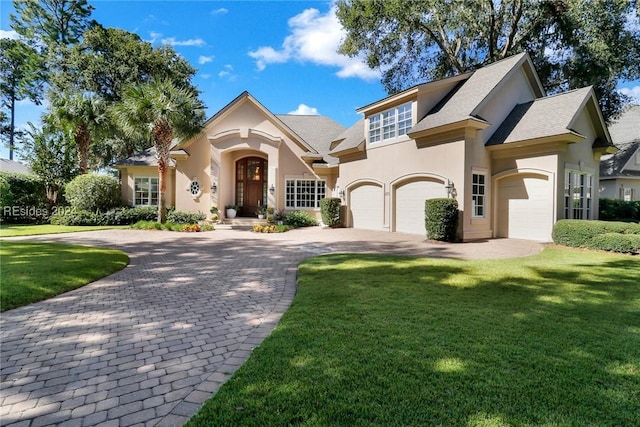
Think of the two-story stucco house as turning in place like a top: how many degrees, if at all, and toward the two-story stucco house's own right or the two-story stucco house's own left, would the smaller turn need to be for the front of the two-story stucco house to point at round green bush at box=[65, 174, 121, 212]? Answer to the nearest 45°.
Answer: approximately 90° to the two-story stucco house's own right

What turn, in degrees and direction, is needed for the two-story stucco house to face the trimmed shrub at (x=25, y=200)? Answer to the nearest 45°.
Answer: approximately 90° to its right

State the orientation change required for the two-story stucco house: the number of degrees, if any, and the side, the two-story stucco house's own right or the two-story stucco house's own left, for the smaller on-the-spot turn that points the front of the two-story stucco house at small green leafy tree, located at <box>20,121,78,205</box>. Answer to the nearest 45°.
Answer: approximately 90° to the two-story stucco house's own right

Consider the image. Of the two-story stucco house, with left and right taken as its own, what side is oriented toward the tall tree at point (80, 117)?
right

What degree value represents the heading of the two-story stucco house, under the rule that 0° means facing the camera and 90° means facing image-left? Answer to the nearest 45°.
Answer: approximately 0°

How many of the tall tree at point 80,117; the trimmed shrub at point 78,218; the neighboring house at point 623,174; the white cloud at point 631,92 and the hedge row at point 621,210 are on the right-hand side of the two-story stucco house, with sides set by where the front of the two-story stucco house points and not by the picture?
2

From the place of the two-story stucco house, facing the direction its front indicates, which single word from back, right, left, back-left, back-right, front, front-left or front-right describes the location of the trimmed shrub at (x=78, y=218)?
right

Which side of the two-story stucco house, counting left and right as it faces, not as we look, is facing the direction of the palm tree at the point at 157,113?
right
